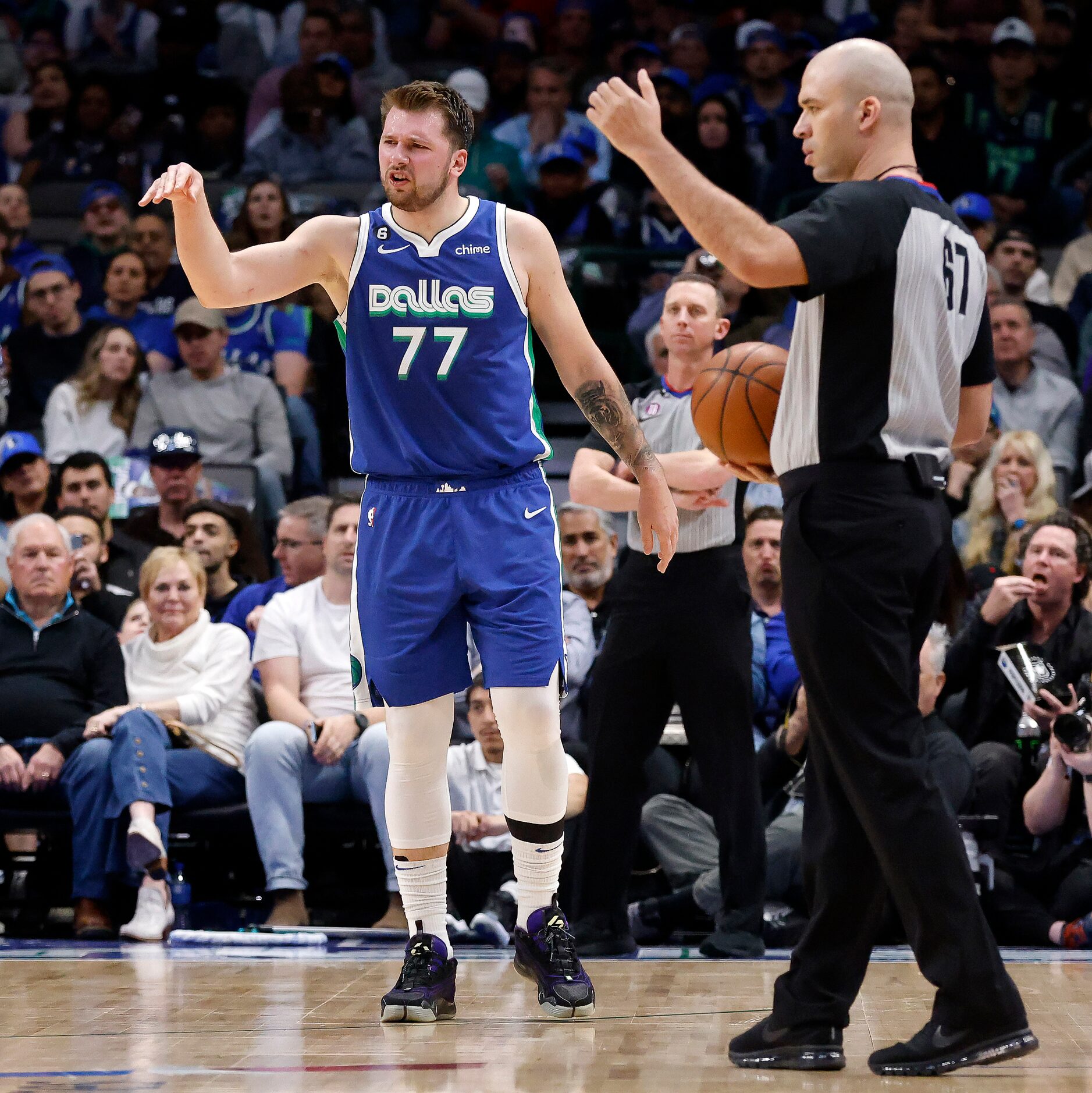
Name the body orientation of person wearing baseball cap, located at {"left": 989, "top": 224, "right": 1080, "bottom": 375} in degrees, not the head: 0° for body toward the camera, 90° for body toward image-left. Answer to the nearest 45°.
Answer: approximately 0°

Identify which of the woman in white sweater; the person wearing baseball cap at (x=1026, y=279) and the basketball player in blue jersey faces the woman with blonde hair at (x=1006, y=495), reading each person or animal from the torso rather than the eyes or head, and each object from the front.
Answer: the person wearing baseball cap

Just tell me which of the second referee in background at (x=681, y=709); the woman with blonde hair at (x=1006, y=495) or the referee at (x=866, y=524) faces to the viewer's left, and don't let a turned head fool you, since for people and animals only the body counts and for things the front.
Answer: the referee

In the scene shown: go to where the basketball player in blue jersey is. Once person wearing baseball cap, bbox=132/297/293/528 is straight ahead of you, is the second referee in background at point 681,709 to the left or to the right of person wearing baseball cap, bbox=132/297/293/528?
right

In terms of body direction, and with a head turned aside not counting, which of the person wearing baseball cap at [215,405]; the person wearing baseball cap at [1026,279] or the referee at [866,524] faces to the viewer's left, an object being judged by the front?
the referee

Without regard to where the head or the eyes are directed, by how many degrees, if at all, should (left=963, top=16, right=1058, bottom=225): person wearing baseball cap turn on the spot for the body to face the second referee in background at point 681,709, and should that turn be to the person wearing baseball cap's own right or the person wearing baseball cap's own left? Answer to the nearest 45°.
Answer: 0° — they already face them

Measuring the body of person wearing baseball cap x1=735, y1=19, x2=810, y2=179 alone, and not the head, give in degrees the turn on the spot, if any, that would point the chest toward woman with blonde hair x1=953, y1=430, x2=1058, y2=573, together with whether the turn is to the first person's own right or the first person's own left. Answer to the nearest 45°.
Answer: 0° — they already face them

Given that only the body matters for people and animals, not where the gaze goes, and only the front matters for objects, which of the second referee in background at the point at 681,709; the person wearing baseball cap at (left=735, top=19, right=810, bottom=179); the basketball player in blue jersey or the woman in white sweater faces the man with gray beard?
the person wearing baseball cap
